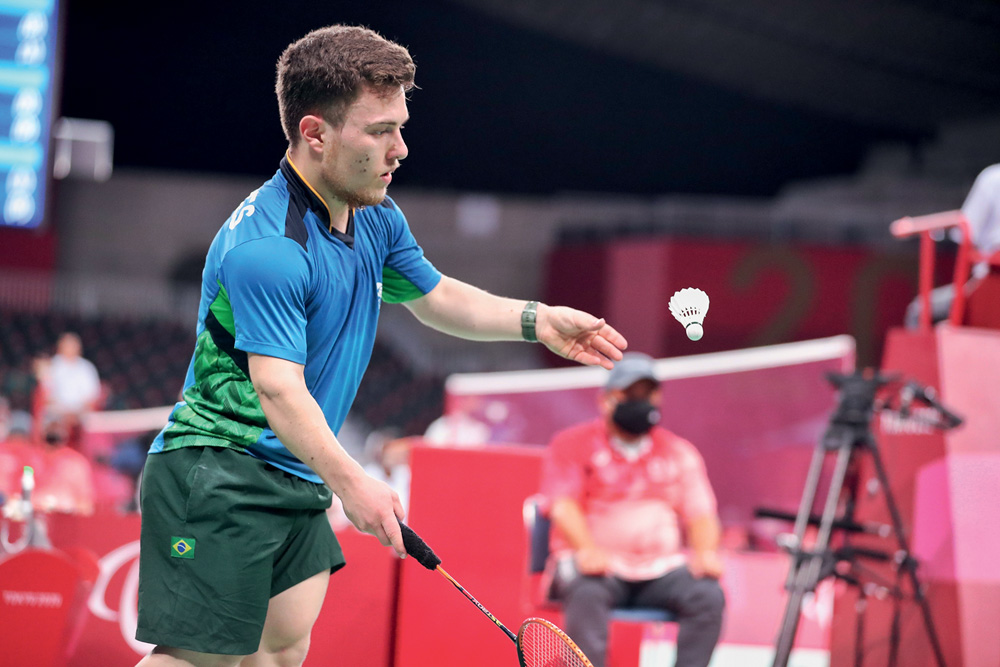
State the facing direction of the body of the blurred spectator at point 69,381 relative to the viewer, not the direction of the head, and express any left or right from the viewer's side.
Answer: facing the viewer

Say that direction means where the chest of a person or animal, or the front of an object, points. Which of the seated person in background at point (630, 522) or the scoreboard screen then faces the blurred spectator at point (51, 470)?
the scoreboard screen

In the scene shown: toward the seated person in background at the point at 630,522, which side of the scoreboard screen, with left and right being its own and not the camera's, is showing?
front

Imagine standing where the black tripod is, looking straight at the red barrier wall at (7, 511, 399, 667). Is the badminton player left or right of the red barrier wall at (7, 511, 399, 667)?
left

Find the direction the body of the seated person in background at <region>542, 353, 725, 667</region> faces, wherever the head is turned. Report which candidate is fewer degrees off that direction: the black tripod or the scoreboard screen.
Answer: the black tripod

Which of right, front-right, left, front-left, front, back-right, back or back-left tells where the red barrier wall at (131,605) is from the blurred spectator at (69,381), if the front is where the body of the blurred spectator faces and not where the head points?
front

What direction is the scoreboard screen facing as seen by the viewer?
toward the camera

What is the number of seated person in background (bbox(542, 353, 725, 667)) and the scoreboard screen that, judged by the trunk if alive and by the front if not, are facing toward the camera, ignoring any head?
2

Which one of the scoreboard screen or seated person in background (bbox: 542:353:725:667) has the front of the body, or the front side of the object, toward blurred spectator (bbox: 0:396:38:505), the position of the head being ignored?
the scoreboard screen

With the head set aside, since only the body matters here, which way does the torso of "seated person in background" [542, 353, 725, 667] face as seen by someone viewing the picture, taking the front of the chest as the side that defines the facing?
toward the camera

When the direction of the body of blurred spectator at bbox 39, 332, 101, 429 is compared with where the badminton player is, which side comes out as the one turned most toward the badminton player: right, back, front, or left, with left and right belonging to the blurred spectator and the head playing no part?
front

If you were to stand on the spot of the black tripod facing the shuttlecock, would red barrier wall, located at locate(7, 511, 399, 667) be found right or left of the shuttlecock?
right

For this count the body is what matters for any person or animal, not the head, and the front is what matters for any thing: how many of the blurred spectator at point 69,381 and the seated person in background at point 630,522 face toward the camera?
2

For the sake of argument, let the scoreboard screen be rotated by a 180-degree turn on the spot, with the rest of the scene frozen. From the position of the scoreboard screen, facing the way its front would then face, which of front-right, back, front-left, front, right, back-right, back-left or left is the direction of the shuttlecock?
back

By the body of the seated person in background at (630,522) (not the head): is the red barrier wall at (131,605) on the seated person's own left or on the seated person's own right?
on the seated person's own right
